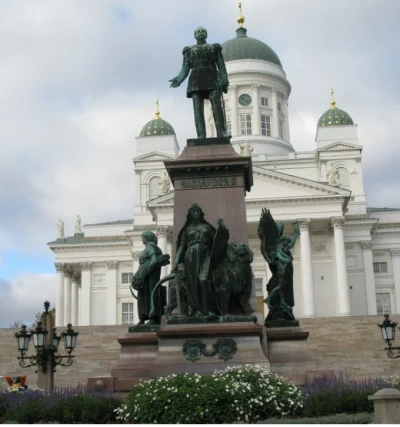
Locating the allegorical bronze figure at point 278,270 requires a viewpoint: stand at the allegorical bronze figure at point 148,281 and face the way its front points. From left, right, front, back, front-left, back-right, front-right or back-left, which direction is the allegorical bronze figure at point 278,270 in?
back

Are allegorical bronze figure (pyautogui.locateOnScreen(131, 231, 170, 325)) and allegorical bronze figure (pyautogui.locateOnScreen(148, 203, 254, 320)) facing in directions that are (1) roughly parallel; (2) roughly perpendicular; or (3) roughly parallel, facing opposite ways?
roughly perpendicular

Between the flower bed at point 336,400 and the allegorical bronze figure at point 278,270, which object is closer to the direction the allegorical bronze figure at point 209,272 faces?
the flower bed

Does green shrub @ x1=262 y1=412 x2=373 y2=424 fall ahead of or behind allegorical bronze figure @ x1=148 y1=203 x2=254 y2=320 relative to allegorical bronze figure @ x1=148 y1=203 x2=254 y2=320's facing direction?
ahead

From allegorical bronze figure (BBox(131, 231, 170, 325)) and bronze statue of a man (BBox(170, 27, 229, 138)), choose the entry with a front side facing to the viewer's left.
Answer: the allegorical bronze figure

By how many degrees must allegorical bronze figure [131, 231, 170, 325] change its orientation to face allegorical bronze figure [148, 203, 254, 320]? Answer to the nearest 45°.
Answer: approximately 135° to its left

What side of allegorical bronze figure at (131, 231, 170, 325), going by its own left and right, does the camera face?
left

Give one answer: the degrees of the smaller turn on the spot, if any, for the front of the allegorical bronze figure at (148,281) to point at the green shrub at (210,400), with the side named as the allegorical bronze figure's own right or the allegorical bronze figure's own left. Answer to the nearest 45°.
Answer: approximately 90° to the allegorical bronze figure's own left

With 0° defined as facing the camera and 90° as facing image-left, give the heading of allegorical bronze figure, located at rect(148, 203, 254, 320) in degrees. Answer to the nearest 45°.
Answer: approximately 0°

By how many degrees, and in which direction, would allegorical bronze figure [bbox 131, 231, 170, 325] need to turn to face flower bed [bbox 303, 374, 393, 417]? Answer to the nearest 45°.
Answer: approximately 135° to its left
